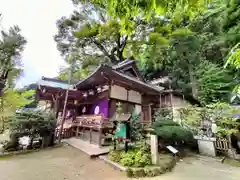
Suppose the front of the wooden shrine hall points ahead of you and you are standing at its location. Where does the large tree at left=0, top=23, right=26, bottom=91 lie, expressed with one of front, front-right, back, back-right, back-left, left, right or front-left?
right

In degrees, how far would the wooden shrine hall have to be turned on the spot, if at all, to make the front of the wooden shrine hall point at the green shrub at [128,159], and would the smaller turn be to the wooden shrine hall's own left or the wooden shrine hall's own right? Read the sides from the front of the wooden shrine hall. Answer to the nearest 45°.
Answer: approximately 45° to the wooden shrine hall's own left

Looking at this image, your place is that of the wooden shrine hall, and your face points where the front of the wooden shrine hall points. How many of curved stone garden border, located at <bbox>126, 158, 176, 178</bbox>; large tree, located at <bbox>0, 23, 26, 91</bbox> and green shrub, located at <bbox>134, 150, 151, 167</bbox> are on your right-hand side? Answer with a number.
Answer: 1

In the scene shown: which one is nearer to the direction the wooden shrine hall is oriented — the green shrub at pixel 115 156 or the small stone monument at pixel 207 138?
the green shrub

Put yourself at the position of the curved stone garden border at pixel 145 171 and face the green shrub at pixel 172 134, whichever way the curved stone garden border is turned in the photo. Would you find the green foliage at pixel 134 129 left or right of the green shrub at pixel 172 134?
left

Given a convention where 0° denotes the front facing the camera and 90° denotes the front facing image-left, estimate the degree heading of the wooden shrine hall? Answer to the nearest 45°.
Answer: approximately 45°

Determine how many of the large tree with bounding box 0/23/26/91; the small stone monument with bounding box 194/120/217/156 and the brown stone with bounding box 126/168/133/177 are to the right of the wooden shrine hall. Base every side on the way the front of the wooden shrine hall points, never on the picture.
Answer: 1

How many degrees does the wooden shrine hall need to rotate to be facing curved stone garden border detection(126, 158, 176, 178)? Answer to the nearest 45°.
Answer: approximately 45° to its left

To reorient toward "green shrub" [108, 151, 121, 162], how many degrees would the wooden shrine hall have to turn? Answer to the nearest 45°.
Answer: approximately 45° to its left

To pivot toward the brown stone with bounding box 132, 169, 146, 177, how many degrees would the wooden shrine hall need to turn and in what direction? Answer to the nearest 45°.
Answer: approximately 45° to its left

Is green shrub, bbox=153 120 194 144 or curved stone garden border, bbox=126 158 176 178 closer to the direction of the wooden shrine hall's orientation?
the curved stone garden border

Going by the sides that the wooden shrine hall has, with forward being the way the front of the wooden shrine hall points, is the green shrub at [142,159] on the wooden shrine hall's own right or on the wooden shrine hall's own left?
on the wooden shrine hall's own left

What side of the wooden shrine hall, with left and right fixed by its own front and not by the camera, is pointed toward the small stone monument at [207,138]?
left
